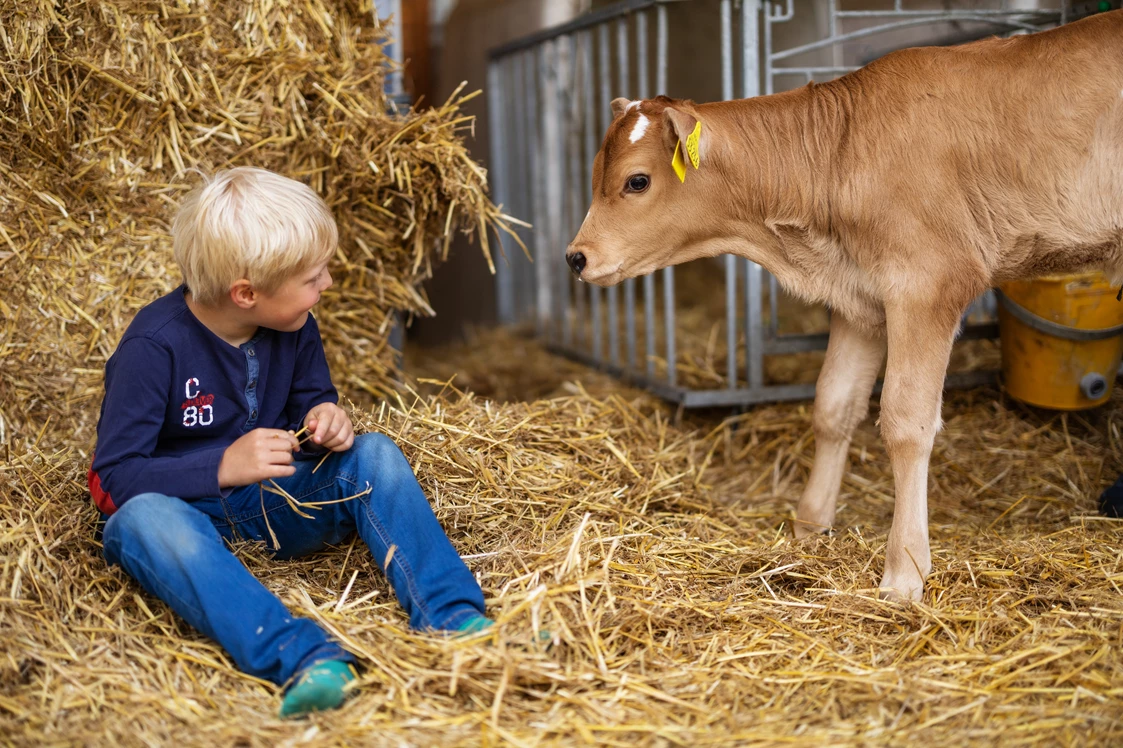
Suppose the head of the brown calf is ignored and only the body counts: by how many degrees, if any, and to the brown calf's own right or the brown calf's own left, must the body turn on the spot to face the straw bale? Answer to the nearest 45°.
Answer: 0° — it already faces it

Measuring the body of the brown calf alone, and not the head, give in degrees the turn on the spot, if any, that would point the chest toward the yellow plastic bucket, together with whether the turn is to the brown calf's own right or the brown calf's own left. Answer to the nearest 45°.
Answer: approximately 135° to the brown calf's own right

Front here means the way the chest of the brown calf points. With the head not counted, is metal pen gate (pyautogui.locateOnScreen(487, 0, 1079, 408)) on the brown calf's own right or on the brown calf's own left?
on the brown calf's own right

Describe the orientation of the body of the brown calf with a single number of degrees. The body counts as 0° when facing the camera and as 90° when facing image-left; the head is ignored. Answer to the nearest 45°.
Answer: approximately 90°

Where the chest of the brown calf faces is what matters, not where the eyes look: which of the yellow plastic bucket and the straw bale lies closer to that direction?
the straw bale
